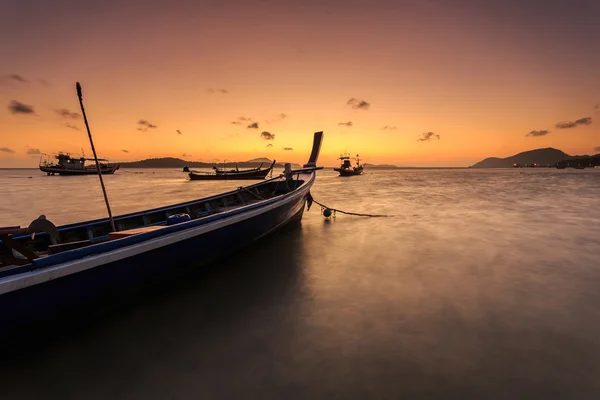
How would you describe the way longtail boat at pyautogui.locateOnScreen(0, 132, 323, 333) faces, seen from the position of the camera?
facing away from the viewer and to the right of the viewer
